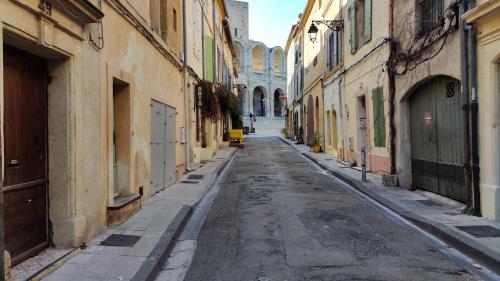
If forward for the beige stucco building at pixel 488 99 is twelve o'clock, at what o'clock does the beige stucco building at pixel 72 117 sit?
the beige stucco building at pixel 72 117 is roughly at 12 o'clock from the beige stucco building at pixel 488 99.

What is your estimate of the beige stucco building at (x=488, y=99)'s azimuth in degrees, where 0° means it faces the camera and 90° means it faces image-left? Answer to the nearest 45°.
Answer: approximately 45°

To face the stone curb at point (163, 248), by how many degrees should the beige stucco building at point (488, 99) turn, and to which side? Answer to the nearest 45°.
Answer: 0° — it already faces it

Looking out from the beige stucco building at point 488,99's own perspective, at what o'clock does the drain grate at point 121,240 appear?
The drain grate is roughly at 12 o'clock from the beige stucco building.

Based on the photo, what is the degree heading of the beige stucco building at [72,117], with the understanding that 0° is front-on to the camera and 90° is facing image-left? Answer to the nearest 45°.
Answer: approximately 315°

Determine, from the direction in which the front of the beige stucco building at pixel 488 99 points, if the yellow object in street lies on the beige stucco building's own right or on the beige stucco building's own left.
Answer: on the beige stucco building's own right
